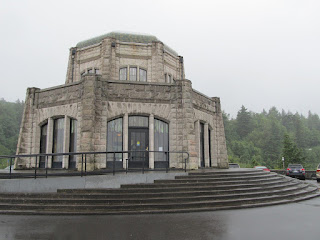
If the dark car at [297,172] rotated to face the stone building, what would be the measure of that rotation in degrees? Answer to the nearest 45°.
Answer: approximately 135° to its left

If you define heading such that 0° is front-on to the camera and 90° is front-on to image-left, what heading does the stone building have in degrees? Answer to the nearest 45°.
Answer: approximately 0°

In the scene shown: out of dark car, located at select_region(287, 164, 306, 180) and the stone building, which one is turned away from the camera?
the dark car

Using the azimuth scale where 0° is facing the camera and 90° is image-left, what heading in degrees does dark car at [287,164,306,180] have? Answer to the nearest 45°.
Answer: approximately 180°

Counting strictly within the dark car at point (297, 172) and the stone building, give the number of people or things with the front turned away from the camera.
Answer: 1

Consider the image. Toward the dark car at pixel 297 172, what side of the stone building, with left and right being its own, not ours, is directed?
left
